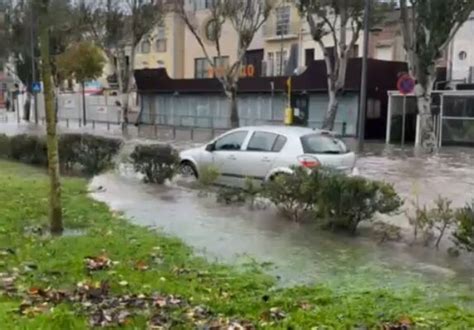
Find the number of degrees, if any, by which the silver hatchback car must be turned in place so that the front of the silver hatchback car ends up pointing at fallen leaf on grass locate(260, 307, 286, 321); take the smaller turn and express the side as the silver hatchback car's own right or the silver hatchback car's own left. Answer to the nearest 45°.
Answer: approximately 135° to the silver hatchback car's own left

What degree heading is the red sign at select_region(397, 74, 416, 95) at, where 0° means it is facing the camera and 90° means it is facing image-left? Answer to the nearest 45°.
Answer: approximately 0°

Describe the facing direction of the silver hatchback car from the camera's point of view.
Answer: facing away from the viewer and to the left of the viewer

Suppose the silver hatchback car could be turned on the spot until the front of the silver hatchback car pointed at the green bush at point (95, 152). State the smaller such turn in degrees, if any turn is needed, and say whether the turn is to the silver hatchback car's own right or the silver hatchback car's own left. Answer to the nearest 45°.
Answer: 0° — it already faces it

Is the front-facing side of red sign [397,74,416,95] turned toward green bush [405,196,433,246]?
yes

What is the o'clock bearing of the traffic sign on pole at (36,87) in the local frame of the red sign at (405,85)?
The traffic sign on pole is roughly at 4 o'clock from the red sign.

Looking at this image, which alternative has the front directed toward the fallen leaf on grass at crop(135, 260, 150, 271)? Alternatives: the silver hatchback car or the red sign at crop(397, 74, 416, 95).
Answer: the red sign

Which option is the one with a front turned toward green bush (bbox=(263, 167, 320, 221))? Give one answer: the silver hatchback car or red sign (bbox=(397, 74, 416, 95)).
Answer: the red sign

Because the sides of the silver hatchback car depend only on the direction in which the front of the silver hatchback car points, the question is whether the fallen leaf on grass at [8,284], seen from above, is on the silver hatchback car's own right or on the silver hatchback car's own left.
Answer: on the silver hatchback car's own left

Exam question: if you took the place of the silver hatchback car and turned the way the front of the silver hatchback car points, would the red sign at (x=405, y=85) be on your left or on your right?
on your right

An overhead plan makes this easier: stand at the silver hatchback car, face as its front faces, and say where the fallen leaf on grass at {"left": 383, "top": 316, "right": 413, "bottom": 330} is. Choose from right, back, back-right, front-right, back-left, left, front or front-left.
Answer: back-left

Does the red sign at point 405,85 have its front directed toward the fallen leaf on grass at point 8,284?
yes

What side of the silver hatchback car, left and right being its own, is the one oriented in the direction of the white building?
right
